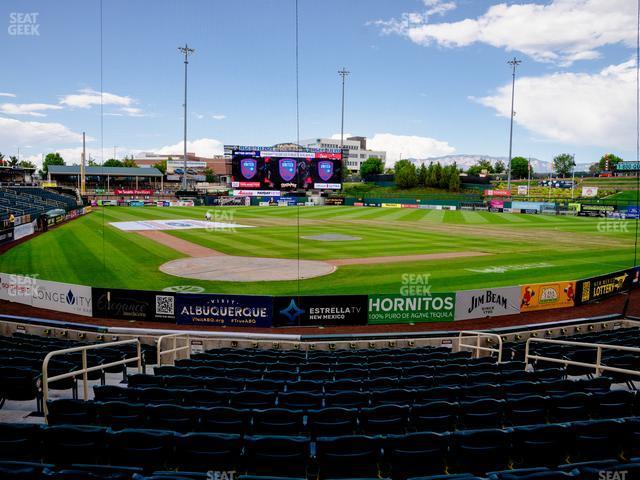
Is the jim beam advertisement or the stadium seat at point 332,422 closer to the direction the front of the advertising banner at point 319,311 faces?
the stadium seat

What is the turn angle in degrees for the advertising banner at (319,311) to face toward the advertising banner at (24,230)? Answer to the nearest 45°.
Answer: approximately 135° to its right

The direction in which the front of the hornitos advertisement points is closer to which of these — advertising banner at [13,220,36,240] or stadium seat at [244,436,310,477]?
the stadium seat

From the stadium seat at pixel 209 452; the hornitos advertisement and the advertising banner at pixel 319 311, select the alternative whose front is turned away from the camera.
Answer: the stadium seat

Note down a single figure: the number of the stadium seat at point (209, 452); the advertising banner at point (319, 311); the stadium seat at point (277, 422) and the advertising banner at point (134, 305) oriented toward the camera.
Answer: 2

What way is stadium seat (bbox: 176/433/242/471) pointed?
away from the camera

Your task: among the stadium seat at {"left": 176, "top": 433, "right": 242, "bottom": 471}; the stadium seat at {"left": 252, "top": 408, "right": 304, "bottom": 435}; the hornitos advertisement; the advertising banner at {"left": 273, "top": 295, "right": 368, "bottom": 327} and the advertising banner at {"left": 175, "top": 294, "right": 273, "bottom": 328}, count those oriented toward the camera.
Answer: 3

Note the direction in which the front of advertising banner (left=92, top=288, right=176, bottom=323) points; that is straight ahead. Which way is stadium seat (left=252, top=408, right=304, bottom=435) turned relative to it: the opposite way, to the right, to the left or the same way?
the opposite way

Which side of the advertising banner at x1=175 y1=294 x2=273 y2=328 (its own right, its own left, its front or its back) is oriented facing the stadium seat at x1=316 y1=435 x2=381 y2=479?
front

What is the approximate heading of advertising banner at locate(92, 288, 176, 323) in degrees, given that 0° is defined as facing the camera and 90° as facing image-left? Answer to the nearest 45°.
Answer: approximately 0°

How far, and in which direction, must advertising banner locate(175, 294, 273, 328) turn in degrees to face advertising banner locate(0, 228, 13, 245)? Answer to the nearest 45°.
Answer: approximately 135° to its right
